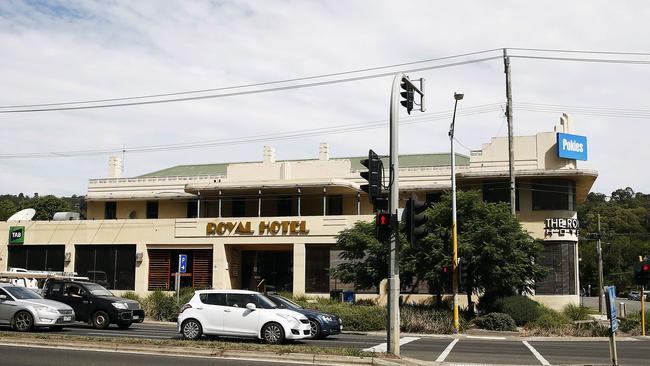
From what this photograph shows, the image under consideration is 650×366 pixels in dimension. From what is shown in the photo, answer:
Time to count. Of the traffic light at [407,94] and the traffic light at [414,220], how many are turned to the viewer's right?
1

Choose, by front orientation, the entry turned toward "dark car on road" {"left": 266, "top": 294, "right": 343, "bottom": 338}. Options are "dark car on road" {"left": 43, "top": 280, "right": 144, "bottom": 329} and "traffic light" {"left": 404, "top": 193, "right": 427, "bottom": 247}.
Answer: "dark car on road" {"left": 43, "top": 280, "right": 144, "bottom": 329}

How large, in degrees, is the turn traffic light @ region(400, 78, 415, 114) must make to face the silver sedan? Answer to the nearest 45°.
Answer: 0° — it already faces it

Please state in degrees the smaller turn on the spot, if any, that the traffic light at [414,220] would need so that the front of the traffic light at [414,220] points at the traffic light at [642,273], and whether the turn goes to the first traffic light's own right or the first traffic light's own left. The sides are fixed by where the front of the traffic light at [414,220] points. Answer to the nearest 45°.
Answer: approximately 45° to the first traffic light's own left

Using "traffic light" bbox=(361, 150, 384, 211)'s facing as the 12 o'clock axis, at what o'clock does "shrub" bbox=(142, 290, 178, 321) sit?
The shrub is roughly at 2 o'clock from the traffic light.

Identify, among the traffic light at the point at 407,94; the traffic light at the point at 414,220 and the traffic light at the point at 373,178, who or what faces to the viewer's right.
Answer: the traffic light at the point at 414,220

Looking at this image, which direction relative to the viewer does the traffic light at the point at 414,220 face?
to the viewer's right
